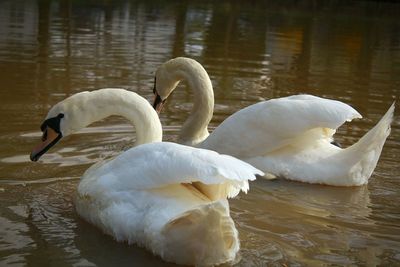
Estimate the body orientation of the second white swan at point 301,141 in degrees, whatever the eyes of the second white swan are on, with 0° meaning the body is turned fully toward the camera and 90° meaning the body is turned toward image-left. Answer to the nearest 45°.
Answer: approximately 90°

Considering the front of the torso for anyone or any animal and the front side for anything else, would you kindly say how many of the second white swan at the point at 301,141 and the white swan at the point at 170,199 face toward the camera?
0

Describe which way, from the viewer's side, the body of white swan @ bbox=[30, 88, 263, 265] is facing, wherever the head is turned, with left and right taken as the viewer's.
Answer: facing away from the viewer and to the left of the viewer

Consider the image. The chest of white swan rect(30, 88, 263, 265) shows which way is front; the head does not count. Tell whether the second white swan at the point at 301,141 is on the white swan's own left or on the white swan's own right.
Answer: on the white swan's own right
